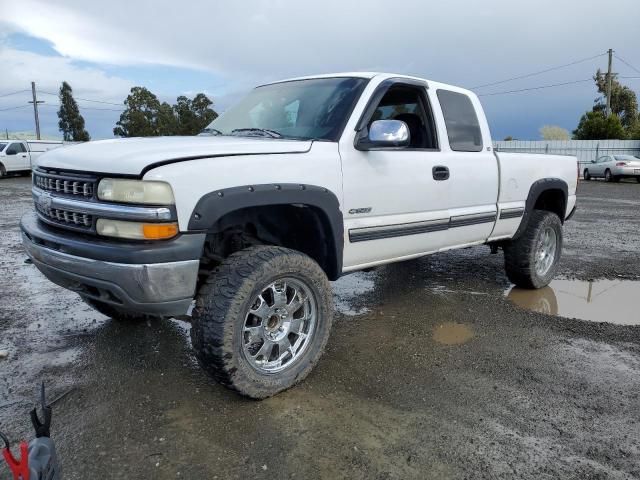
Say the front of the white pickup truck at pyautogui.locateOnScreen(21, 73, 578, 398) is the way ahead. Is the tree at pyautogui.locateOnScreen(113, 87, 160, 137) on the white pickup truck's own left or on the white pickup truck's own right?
on the white pickup truck's own right

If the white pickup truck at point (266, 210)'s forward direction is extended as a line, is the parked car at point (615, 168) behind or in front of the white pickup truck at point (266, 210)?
behind

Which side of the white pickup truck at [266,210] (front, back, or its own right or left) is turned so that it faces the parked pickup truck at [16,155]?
right

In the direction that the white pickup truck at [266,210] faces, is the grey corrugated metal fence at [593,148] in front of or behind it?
behind

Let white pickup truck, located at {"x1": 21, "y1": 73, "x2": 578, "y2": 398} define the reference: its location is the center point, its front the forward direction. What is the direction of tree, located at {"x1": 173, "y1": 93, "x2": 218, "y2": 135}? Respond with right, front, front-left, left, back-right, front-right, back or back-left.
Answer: back-right

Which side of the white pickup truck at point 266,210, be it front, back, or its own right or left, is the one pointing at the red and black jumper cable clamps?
front

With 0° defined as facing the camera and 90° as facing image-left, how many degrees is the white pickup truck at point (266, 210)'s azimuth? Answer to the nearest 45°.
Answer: approximately 45°

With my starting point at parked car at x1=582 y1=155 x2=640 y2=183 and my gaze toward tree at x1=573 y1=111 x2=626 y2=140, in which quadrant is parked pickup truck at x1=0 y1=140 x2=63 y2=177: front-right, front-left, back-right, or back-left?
back-left

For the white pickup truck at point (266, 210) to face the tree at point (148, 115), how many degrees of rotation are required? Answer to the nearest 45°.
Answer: approximately 135° to its right

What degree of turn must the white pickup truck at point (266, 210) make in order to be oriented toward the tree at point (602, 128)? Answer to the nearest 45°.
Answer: approximately 180°
